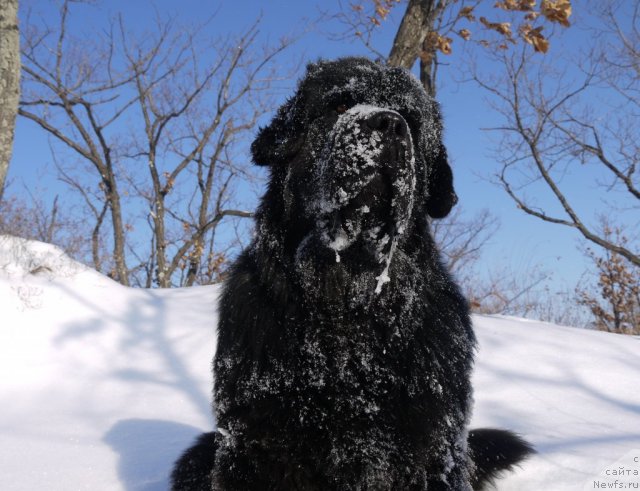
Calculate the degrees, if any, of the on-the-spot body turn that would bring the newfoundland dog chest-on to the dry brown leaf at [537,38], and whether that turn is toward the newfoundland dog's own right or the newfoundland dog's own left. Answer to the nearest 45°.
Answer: approximately 135° to the newfoundland dog's own left

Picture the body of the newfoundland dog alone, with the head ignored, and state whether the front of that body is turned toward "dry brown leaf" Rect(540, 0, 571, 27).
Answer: no

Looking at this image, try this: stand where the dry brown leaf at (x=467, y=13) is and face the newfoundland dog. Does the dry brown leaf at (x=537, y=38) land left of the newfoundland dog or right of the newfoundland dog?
left

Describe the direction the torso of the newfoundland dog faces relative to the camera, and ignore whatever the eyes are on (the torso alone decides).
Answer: toward the camera

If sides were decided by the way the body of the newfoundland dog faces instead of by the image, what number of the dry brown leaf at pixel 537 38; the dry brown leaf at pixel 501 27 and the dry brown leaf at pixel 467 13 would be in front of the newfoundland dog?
0

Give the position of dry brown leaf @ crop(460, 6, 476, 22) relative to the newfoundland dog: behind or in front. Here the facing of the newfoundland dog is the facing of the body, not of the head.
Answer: behind

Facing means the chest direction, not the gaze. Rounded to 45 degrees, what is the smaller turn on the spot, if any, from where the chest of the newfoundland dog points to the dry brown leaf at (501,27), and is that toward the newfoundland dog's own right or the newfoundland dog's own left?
approximately 180°
